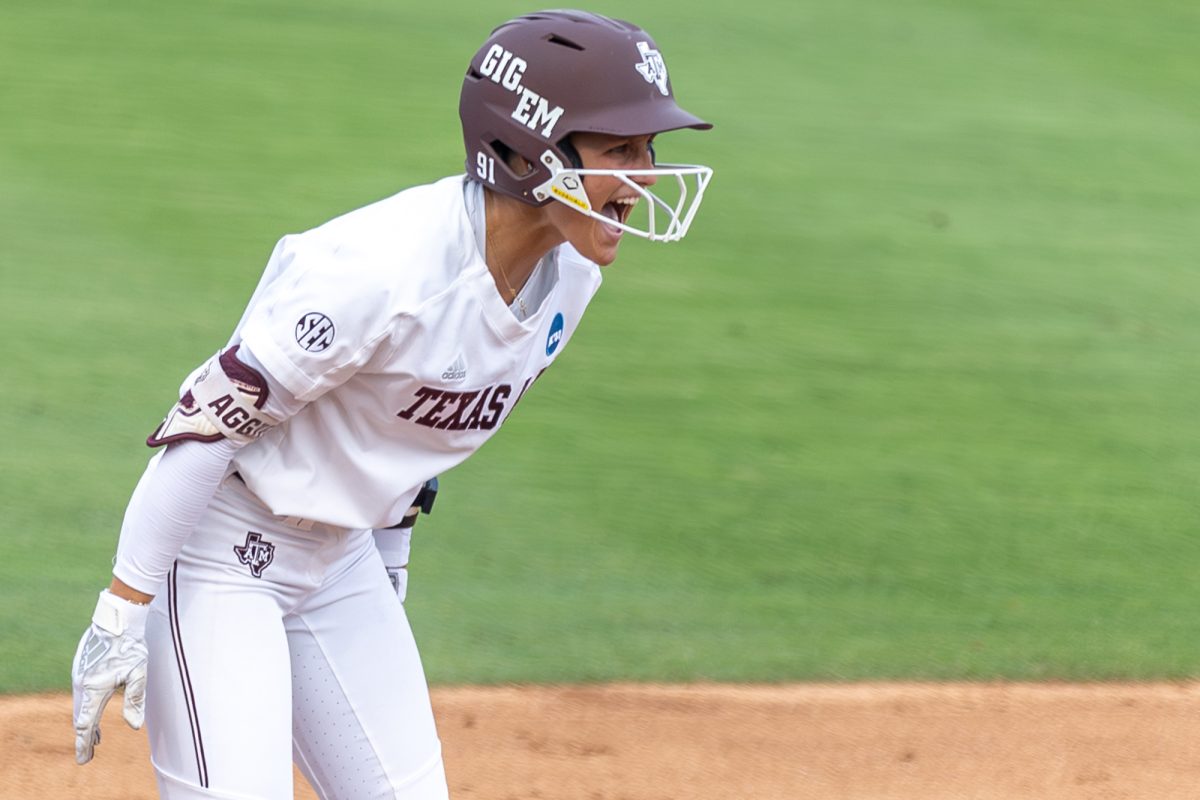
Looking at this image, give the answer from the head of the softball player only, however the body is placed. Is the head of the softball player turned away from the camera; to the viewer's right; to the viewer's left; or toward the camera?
to the viewer's right

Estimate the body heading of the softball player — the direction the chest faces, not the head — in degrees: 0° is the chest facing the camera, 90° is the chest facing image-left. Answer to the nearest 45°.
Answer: approximately 315°
